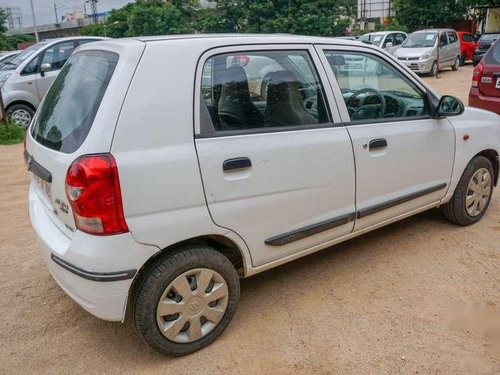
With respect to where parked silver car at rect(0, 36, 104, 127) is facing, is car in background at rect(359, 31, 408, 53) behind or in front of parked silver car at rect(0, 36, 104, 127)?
behind

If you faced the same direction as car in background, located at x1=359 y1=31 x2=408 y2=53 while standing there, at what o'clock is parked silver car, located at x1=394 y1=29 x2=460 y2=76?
The parked silver car is roughly at 9 o'clock from the car in background.

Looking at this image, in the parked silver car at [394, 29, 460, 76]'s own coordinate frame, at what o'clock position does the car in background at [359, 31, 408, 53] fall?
The car in background is roughly at 3 o'clock from the parked silver car.

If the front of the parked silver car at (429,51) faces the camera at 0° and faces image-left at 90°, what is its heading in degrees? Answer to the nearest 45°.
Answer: approximately 45°

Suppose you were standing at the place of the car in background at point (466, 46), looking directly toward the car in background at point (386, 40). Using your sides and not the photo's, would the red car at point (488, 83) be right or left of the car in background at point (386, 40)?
left

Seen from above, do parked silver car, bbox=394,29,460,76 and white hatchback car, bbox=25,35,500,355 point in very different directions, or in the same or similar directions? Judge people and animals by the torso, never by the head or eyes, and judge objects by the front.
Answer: very different directions

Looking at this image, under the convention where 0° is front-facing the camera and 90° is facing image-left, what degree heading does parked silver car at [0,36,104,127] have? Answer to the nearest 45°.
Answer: approximately 45°

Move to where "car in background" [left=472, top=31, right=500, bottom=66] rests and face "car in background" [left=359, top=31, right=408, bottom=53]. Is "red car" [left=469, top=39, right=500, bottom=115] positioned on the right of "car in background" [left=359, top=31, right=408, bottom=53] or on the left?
left

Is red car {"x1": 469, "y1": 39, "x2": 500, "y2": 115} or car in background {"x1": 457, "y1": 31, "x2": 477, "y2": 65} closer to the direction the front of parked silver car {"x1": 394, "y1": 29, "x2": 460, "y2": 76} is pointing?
the red car

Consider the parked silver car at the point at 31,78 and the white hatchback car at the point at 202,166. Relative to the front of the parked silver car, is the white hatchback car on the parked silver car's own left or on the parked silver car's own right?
on the parked silver car's own left

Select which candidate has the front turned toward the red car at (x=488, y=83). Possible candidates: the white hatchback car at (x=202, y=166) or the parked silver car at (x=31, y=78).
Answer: the white hatchback car

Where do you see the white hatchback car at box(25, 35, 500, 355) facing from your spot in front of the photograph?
facing away from the viewer and to the right of the viewer
